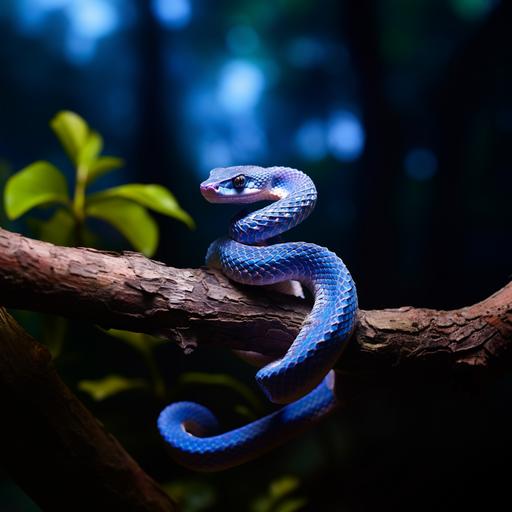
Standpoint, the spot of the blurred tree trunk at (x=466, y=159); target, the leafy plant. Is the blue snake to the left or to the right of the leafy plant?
left

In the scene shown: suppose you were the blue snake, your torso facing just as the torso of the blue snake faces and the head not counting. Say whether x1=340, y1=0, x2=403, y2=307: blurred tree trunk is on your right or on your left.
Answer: on your right

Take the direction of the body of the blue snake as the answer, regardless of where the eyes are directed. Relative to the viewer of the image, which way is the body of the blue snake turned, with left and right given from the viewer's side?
facing to the left of the viewer

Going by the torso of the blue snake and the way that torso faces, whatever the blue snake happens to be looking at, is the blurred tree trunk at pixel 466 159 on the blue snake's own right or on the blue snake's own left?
on the blue snake's own right

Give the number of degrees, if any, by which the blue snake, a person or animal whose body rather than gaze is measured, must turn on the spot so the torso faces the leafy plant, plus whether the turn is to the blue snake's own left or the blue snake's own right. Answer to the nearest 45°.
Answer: approximately 45° to the blue snake's own right
